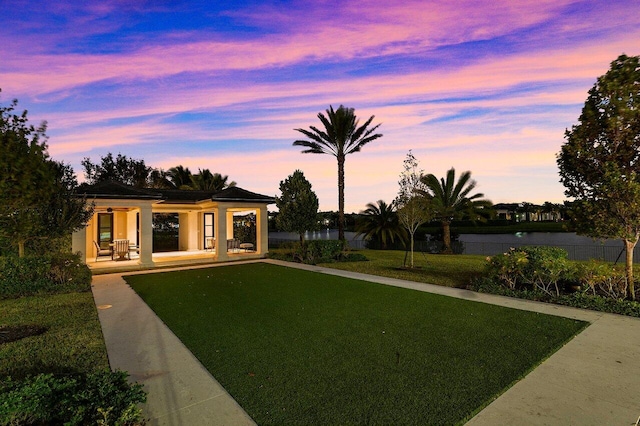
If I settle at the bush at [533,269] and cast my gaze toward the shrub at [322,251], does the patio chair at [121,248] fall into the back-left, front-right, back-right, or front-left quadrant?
front-left

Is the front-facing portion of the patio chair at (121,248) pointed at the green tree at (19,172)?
no

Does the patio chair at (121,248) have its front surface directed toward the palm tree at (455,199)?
no
